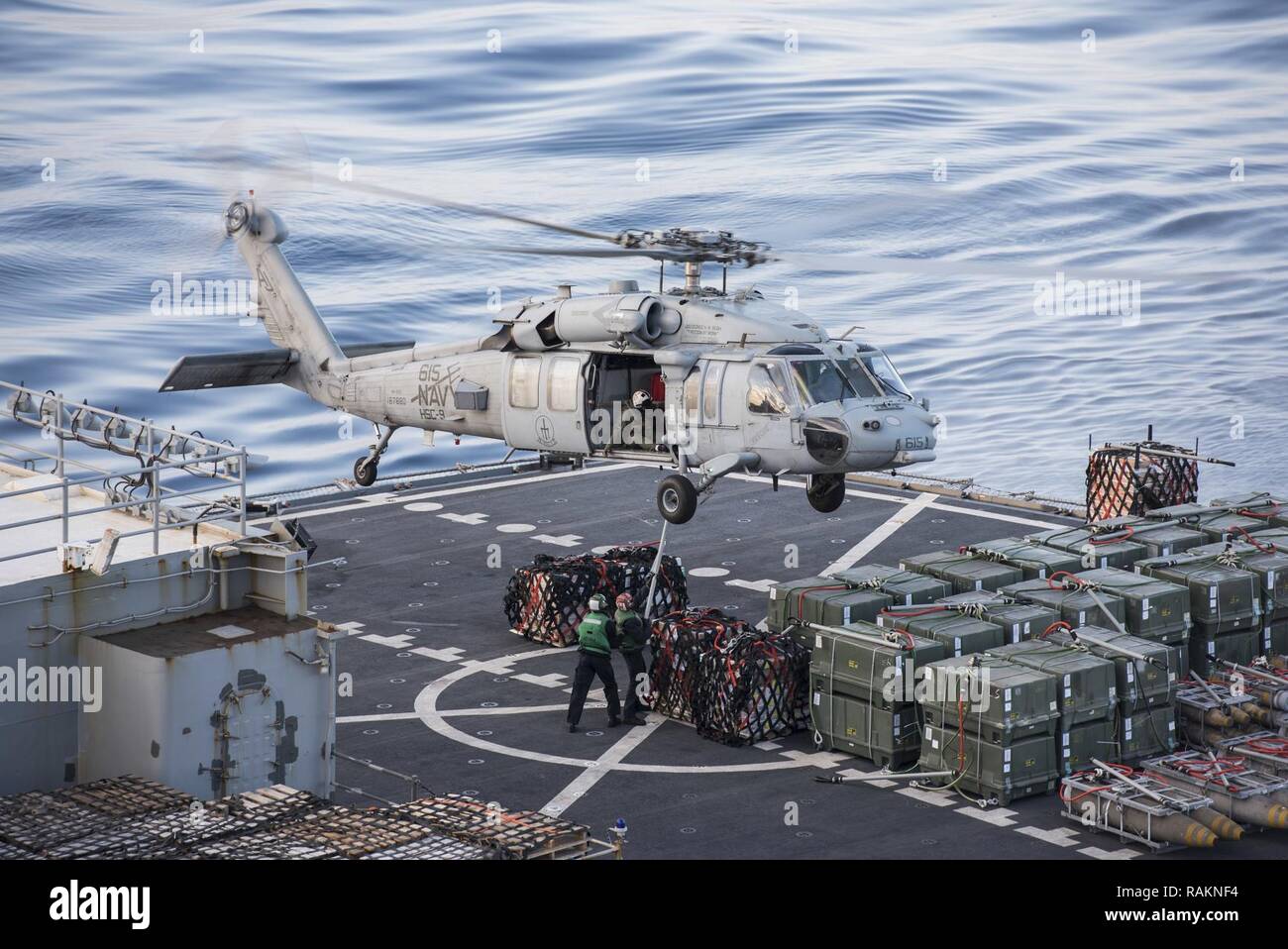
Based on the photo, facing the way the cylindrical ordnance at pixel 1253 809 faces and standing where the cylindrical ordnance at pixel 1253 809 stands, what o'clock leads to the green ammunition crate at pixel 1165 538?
The green ammunition crate is roughly at 7 o'clock from the cylindrical ordnance.

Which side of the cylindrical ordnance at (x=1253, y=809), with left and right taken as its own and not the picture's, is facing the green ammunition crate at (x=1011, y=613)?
back

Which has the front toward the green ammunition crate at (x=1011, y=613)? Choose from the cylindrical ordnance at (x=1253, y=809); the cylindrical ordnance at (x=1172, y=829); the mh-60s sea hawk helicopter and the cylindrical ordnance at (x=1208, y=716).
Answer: the mh-60s sea hawk helicopter

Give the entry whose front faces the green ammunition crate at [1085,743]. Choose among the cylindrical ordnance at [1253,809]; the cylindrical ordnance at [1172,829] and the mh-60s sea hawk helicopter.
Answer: the mh-60s sea hawk helicopter

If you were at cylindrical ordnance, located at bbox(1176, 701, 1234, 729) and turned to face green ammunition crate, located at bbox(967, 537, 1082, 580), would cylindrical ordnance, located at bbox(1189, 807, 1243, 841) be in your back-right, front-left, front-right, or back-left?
back-left

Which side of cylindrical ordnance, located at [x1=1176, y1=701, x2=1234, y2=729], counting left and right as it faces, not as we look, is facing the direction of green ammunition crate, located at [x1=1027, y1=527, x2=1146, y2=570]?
back

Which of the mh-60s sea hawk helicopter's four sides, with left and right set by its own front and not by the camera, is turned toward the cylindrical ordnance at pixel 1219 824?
front

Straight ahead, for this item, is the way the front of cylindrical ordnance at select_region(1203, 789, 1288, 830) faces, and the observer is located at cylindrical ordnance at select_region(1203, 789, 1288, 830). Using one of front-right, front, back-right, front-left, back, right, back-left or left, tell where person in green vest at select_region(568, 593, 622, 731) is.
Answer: back-right

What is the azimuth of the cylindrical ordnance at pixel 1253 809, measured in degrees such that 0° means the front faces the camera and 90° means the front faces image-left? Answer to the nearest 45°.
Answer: approximately 315°
